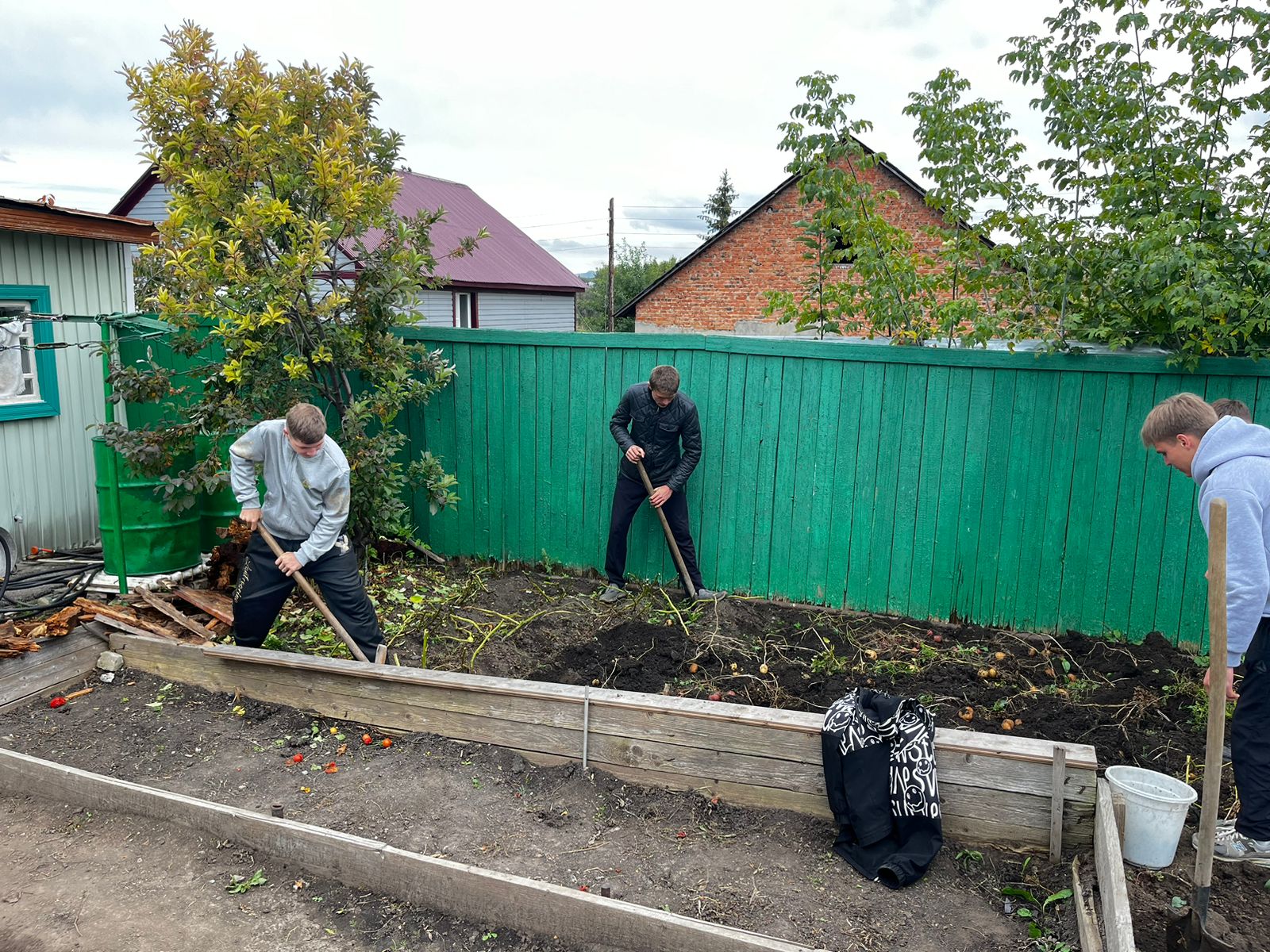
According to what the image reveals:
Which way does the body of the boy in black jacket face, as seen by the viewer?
toward the camera

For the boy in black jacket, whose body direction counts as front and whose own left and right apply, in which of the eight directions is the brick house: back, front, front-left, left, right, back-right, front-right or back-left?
back

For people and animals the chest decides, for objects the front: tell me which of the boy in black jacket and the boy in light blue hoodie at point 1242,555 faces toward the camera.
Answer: the boy in black jacket

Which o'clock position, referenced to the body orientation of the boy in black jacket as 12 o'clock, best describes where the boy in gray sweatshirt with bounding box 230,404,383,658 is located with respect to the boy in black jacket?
The boy in gray sweatshirt is roughly at 2 o'clock from the boy in black jacket.

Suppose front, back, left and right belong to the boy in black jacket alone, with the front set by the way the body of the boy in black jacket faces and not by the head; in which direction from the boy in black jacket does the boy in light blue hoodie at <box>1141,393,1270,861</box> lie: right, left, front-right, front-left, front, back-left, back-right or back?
front-left

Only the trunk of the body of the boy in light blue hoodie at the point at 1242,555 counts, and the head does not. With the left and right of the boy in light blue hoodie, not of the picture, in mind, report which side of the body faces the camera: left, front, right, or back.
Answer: left

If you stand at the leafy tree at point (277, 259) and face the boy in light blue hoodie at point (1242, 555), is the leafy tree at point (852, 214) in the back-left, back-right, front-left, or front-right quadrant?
front-left

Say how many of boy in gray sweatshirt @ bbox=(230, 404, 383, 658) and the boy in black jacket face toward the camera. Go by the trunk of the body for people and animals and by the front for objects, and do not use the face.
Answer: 2

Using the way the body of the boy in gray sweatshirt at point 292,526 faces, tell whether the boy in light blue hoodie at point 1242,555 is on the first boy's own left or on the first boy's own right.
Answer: on the first boy's own left

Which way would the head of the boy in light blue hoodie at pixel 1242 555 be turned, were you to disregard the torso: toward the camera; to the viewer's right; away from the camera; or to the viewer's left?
to the viewer's left

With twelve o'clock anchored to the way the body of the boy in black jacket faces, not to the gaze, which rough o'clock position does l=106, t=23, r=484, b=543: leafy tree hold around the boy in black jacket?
The leafy tree is roughly at 3 o'clock from the boy in black jacket.

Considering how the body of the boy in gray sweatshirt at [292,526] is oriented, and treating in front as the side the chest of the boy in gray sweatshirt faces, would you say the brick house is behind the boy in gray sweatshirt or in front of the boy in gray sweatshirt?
behind

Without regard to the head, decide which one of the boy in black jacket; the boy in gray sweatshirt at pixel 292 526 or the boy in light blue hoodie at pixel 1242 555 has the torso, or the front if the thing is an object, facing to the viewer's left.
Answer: the boy in light blue hoodie at pixel 1242 555

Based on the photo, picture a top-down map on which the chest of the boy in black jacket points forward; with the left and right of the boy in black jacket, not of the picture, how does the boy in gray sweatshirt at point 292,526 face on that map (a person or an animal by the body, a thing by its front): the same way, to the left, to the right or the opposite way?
the same way
